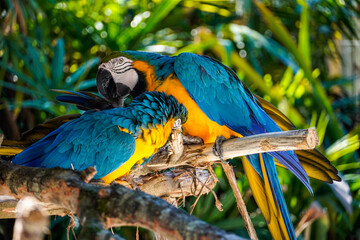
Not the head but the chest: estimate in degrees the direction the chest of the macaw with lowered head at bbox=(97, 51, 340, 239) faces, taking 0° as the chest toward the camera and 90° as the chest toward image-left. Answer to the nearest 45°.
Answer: approximately 90°

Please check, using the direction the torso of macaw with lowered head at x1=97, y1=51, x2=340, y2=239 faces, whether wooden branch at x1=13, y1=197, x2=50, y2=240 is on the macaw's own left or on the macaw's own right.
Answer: on the macaw's own left

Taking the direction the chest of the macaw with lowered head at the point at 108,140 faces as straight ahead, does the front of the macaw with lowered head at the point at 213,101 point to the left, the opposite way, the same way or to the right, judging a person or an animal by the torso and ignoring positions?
the opposite way

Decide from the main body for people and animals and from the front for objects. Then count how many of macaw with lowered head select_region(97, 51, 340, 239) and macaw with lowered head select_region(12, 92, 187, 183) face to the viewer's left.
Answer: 1

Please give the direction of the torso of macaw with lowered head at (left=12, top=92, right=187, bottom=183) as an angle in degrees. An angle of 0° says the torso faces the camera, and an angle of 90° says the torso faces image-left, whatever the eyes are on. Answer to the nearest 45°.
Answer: approximately 270°
